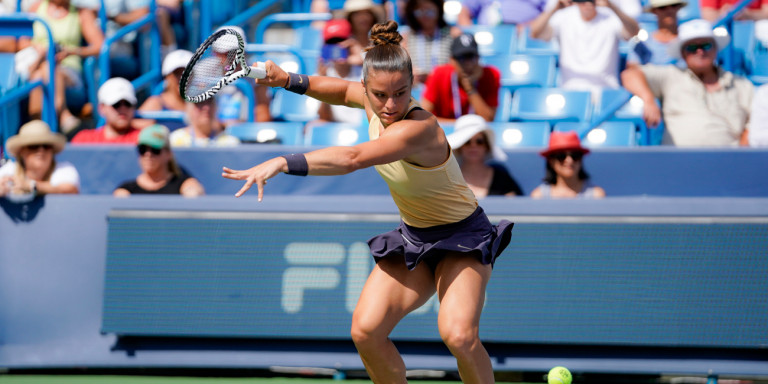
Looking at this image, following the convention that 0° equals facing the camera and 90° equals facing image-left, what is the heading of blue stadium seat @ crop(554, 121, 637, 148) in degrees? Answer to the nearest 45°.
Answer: approximately 0°

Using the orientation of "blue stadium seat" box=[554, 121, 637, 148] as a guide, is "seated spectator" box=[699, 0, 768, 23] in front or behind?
behind

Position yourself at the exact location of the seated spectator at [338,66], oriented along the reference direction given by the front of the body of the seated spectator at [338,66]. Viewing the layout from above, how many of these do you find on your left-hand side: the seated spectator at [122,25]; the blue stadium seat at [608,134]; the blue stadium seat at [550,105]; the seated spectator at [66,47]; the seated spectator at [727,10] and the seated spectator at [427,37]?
4

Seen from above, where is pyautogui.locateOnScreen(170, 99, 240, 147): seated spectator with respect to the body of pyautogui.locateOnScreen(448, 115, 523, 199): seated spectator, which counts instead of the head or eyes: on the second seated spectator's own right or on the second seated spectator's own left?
on the second seated spectator's own right

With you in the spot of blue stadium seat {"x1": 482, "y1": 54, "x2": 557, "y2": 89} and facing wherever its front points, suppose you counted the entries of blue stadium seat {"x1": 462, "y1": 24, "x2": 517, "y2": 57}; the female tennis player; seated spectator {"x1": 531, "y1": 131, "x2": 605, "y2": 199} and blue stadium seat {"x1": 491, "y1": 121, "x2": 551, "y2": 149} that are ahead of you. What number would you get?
3

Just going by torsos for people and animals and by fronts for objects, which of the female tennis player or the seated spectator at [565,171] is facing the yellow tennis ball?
the seated spectator

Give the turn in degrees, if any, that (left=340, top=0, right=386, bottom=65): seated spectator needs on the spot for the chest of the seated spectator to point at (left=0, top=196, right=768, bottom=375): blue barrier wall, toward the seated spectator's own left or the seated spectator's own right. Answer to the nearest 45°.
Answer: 0° — they already face it

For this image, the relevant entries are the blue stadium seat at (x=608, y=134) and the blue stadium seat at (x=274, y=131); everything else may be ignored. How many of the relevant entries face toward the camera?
2

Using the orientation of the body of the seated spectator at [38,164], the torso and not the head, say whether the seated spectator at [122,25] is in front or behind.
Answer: behind

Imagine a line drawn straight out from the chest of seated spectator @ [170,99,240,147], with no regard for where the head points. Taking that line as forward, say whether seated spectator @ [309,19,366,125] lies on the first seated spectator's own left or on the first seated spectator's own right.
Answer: on the first seated spectator's own left

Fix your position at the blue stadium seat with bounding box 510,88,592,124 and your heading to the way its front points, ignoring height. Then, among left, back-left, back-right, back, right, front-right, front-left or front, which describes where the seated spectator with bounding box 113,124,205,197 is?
front-right

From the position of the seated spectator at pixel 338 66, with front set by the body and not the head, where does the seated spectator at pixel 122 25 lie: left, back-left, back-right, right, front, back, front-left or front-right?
back-right

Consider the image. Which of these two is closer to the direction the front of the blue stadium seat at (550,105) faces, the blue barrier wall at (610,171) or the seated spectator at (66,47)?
the blue barrier wall

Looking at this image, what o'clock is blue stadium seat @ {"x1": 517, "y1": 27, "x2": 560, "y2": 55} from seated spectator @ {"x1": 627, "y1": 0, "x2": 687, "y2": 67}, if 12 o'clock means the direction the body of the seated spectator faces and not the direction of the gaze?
The blue stadium seat is roughly at 4 o'clock from the seated spectator.

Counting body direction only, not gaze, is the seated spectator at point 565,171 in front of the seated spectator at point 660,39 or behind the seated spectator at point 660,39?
in front

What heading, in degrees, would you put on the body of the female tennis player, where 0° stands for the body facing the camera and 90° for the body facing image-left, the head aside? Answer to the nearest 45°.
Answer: approximately 45°

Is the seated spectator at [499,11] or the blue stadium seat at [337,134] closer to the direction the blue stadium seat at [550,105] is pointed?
the blue stadium seat

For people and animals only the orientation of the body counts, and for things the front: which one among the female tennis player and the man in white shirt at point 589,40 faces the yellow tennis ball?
the man in white shirt
